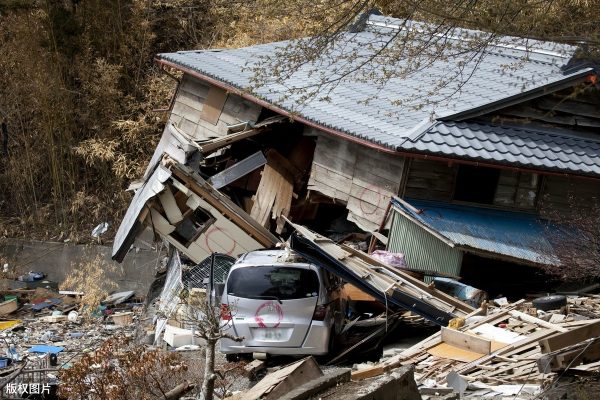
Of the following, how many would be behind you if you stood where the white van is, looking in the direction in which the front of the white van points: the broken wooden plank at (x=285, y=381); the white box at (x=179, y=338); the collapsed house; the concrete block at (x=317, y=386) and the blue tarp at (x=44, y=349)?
2

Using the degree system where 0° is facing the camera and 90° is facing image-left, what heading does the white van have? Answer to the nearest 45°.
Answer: approximately 180°

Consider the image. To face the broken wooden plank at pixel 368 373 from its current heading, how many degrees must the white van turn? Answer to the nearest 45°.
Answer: approximately 135° to its right

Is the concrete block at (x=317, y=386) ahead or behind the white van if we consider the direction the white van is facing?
behind

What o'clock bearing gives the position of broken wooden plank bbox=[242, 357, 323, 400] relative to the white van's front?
The broken wooden plank is roughly at 6 o'clock from the white van.

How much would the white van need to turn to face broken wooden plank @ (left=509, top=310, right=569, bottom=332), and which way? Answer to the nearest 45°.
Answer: approximately 90° to its right

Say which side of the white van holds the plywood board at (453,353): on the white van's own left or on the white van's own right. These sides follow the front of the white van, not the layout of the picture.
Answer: on the white van's own right

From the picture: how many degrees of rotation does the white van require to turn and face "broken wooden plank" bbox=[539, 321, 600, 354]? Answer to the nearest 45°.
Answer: approximately 135° to its right

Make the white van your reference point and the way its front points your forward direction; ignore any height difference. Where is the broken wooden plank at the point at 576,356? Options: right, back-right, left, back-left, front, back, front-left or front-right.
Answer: back-right

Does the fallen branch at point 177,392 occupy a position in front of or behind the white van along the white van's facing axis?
behind

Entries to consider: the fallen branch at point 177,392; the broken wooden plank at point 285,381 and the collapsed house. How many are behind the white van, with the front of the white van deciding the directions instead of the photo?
2

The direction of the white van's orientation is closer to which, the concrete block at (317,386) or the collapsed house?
the collapsed house

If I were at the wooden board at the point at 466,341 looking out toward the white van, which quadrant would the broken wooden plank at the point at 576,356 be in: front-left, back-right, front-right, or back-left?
back-left

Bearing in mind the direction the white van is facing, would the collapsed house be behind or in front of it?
in front
